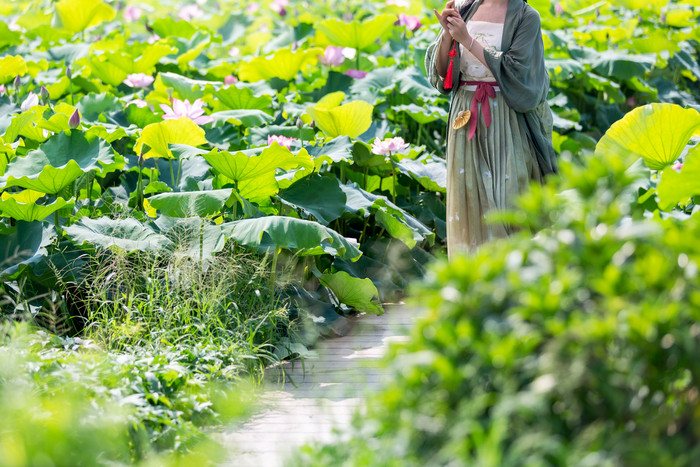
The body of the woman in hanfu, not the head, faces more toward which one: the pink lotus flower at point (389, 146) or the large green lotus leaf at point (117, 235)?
the large green lotus leaf

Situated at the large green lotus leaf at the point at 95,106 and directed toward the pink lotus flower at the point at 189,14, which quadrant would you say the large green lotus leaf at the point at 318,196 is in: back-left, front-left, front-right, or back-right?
back-right

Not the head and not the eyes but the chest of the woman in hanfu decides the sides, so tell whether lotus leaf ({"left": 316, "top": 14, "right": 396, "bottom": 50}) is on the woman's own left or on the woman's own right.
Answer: on the woman's own right

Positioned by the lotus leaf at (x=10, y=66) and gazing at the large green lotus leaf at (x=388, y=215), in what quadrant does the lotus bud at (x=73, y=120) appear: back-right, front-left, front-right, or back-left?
front-right

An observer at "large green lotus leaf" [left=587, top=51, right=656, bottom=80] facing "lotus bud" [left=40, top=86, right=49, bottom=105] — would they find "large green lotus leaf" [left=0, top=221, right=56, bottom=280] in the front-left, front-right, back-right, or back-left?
front-left

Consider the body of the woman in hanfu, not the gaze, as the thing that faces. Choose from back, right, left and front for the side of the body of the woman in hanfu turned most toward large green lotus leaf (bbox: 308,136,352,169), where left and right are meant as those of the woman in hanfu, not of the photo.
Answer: right

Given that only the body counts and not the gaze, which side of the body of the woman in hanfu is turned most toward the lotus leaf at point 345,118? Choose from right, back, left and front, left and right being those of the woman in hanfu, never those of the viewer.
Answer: right

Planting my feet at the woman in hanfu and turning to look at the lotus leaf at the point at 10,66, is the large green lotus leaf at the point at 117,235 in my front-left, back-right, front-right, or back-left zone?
front-left

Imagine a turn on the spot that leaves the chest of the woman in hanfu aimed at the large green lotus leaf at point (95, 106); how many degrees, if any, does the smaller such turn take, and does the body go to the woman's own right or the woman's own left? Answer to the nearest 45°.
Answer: approximately 90° to the woman's own right

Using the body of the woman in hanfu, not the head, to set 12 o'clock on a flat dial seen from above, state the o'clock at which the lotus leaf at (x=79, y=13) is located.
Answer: The lotus leaf is roughly at 3 o'clock from the woman in hanfu.

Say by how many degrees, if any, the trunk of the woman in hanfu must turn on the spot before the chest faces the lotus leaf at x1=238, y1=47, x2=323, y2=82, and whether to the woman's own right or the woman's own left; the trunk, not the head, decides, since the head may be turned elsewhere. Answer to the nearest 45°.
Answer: approximately 90° to the woman's own right

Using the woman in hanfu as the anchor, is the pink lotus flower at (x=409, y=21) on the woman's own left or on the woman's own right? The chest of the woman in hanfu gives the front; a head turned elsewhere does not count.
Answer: on the woman's own right

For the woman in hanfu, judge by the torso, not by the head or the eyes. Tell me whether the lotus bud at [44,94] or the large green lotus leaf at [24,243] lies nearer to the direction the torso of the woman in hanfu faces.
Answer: the large green lotus leaf

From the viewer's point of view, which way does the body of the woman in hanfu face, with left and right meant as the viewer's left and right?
facing the viewer and to the left of the viewer
